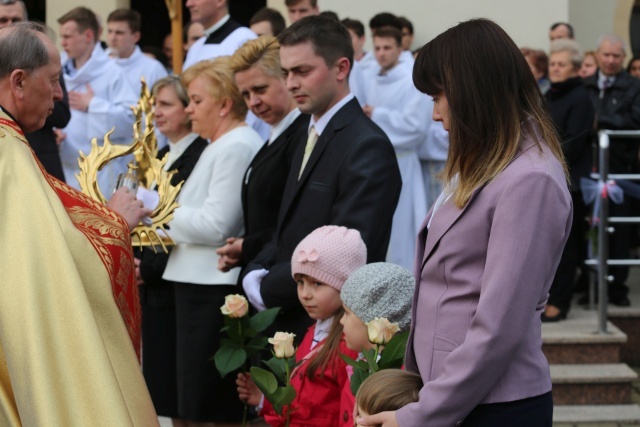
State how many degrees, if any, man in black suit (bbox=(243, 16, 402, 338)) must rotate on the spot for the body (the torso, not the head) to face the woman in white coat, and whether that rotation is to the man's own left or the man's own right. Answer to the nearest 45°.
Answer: approximately 90° to the man's own right

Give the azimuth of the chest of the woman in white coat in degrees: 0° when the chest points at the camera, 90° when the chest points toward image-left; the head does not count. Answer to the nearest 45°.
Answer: approximately 90°

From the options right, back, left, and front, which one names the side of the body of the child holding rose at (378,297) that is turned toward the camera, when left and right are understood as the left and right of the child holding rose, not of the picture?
left

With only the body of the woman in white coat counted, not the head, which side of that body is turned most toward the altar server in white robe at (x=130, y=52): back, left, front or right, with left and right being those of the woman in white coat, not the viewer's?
right

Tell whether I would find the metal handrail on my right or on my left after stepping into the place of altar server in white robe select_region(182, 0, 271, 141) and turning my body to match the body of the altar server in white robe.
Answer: on my left

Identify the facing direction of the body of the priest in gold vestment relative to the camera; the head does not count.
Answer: to the viewer's right

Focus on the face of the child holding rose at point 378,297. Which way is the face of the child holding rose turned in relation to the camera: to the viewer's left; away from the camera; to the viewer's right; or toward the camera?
to the viewer's left

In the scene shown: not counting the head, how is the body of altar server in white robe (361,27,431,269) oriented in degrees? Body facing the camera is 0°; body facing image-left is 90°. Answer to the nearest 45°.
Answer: approximately 45°
